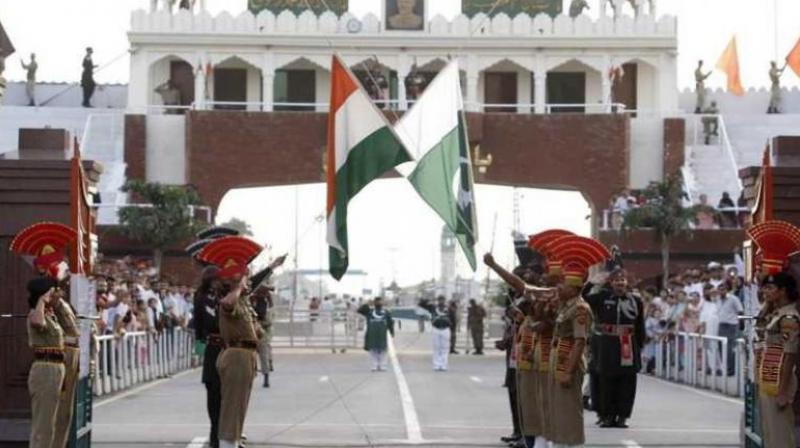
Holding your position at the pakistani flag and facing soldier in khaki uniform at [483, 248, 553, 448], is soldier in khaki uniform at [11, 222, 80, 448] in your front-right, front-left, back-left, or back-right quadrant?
front-right

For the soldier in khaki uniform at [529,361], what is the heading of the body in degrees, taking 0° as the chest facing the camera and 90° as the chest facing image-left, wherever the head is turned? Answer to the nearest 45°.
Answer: approximately 90°

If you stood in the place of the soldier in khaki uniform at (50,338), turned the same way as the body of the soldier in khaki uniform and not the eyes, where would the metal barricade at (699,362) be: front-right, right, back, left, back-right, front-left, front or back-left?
front-left

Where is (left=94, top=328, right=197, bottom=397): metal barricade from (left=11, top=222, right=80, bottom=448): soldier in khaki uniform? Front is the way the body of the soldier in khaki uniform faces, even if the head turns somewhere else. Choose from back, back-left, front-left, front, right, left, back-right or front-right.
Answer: left

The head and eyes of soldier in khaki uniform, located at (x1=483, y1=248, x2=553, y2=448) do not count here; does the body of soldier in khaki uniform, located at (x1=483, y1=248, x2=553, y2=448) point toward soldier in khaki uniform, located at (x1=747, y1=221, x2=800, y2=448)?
no

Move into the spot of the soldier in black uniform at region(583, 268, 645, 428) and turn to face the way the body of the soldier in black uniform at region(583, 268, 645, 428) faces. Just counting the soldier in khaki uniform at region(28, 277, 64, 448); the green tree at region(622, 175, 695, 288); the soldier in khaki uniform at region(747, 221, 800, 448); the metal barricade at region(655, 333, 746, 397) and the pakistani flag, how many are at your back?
2

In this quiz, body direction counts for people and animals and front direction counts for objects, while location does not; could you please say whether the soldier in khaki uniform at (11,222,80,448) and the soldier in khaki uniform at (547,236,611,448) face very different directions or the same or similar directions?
very different directions

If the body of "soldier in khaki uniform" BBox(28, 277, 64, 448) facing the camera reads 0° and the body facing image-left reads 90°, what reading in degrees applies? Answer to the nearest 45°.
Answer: approximately 270°

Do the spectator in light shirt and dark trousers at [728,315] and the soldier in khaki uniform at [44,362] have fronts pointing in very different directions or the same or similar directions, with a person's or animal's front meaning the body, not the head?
very different directions

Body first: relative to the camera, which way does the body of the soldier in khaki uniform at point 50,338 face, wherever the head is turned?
to the viewer's right

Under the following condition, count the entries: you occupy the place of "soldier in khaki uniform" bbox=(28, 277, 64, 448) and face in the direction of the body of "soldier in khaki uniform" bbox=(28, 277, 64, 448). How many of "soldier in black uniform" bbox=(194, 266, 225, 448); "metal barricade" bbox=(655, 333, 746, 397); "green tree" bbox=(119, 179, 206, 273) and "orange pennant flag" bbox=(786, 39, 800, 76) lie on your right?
0

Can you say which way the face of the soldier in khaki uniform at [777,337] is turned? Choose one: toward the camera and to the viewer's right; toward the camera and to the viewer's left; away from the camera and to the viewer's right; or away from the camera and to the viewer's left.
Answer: toward the camera and to the viewer's left

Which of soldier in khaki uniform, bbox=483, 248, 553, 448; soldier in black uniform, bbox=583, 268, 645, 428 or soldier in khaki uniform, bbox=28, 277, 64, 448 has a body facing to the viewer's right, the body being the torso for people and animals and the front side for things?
soldier in khaki uniform, bbox=28, 277, 64, 448

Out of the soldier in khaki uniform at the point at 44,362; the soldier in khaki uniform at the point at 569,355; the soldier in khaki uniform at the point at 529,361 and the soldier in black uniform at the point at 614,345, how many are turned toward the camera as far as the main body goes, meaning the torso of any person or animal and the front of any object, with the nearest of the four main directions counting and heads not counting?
1

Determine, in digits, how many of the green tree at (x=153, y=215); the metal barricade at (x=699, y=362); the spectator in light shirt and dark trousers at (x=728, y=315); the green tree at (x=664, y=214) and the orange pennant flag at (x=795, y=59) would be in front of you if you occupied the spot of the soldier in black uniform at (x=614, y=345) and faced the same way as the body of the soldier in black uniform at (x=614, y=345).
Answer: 0

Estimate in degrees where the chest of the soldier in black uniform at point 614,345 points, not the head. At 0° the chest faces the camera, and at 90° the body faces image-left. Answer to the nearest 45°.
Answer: approximately 0°

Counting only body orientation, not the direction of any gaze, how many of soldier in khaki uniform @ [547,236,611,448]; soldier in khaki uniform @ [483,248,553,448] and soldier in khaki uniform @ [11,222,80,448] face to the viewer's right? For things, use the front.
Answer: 1

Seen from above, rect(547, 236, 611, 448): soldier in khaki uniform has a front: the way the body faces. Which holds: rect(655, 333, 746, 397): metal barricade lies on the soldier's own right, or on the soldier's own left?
on the soldier's own right

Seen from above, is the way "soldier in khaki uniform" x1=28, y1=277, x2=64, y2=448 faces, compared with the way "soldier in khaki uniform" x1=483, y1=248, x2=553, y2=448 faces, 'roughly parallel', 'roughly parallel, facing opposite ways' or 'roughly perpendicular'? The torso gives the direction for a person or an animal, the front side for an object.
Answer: roughly parallel, facing opposite ways
